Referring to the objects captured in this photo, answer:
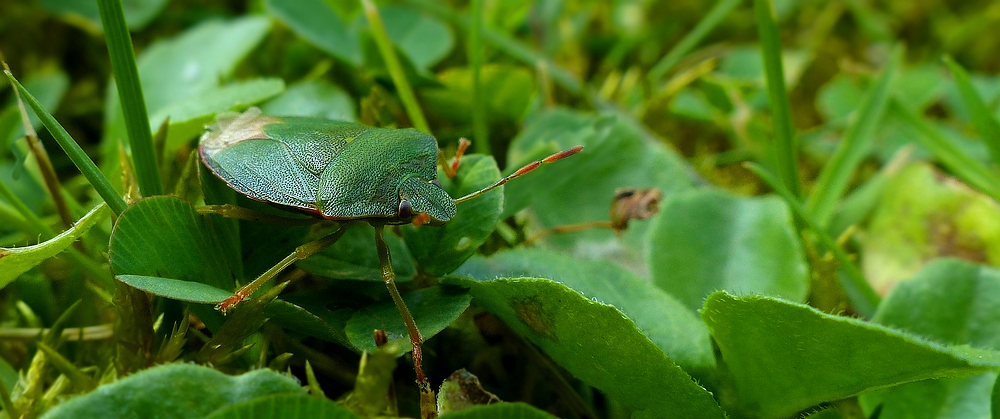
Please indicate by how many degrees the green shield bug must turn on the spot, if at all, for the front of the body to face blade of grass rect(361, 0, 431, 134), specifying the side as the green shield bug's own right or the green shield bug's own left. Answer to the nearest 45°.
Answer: approximately 135° to the green shield bug's own left

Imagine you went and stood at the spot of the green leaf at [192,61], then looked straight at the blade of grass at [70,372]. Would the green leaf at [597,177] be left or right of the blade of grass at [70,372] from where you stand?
left

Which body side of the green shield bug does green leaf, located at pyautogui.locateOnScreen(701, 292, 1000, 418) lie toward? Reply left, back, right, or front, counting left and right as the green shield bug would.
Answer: front

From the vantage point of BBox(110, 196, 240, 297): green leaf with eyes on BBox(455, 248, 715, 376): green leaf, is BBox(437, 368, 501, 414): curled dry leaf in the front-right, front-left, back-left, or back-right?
front-right

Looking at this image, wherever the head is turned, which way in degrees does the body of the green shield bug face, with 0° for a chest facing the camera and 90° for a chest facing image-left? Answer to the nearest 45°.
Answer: approximately 315°

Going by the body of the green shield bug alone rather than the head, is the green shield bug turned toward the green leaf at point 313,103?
no

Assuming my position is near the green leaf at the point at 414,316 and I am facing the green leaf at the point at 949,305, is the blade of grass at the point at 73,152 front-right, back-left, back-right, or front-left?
back-left

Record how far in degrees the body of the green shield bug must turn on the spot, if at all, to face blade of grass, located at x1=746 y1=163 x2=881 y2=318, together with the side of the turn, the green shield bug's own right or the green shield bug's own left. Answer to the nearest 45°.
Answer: approximately 45° to the green shield bug's own left

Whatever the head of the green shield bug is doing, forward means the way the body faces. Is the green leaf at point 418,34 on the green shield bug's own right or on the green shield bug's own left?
on the green shield bug's own left

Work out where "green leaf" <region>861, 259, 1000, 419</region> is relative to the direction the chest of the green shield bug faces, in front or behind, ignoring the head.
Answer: in front

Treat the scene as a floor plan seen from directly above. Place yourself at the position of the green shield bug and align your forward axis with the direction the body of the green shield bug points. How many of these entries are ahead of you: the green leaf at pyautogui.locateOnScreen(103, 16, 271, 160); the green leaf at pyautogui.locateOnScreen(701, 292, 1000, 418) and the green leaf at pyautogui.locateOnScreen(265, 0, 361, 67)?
1
